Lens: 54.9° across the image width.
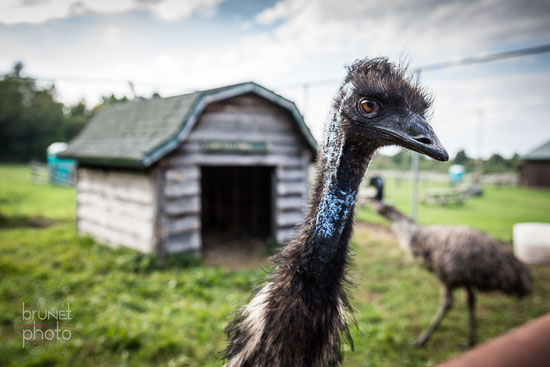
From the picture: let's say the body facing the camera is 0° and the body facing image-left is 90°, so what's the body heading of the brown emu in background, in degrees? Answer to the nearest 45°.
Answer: approximately 90°

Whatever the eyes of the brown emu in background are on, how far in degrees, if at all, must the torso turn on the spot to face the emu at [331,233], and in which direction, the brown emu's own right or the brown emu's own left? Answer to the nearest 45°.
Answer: approximately 90° to the brown emu's own left

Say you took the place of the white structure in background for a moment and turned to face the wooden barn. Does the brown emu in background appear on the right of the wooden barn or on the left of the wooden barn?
left

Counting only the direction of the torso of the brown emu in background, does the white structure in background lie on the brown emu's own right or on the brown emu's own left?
on the brown emu's own right

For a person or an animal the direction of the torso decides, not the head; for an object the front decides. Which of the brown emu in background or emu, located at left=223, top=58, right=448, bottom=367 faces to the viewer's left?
the brown emu in background

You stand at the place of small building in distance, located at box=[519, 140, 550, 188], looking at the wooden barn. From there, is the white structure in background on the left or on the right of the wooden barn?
left

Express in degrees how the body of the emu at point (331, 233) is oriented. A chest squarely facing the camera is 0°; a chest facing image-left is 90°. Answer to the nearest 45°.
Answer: approximately 315°

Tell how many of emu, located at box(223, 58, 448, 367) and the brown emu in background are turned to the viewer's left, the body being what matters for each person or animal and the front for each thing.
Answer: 1

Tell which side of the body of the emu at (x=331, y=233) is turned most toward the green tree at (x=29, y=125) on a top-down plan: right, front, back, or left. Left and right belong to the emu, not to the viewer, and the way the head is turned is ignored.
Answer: back
